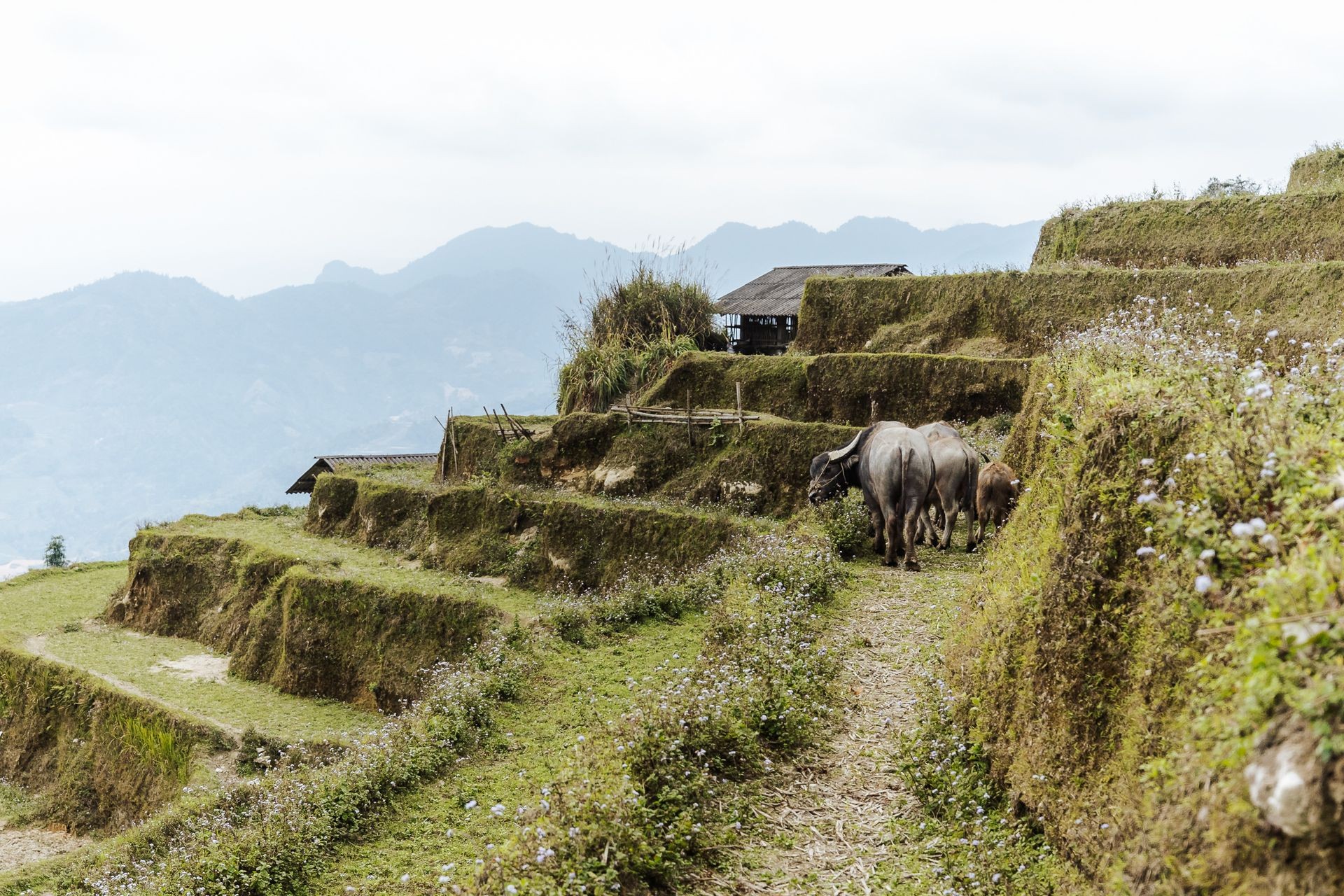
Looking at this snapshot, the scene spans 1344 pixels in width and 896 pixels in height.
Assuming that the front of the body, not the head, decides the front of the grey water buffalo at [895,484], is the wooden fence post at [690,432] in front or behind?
in front

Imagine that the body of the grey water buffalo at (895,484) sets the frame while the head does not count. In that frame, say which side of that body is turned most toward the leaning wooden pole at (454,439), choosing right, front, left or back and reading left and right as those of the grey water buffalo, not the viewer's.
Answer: front

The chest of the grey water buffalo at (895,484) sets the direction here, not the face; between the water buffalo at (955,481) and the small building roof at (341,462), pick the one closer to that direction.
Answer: the small building roof

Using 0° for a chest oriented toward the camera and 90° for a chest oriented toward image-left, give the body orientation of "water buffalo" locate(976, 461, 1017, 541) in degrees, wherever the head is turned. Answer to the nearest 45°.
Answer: approximately 180°

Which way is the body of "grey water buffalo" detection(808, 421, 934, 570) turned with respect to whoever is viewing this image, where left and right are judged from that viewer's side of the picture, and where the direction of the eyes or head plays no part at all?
facing away from the viewer and to the left of the viewer

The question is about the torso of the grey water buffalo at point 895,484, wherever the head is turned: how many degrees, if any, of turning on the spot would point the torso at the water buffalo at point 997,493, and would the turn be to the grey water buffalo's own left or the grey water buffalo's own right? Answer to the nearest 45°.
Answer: approximately 45° to the grey water buffalo's own right

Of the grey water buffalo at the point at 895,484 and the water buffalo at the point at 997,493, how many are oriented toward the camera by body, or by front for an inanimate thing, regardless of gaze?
0

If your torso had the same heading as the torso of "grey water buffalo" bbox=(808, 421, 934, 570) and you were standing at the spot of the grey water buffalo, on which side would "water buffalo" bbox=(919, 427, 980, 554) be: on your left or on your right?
on your right

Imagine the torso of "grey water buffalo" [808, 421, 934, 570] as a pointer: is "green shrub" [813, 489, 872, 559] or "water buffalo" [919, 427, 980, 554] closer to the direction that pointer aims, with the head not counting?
the green shrub

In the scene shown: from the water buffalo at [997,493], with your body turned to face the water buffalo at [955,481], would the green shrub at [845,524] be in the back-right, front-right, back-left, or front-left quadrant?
front-left

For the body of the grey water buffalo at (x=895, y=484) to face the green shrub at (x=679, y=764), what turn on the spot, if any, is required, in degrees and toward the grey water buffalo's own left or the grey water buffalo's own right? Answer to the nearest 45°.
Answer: approximately 135° to the grey water buffalo's own left

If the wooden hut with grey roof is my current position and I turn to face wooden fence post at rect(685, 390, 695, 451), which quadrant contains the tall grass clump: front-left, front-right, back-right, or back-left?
front-right

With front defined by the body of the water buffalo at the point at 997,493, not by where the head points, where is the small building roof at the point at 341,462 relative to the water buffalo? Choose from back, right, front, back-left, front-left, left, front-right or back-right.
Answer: front-left

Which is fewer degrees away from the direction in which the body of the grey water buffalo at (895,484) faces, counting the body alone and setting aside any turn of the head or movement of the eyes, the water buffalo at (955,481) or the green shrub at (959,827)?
the water buffalo
